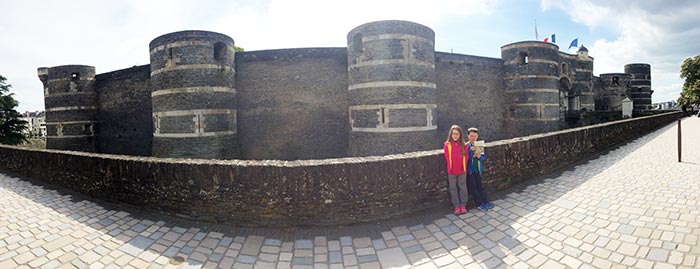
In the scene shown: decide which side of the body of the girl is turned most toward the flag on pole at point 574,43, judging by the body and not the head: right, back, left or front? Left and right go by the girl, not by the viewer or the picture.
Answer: back

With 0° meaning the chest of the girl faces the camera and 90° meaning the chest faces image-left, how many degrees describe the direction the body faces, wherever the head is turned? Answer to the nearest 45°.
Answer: approximately 0°

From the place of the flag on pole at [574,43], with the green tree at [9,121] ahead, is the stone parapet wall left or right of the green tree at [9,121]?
left

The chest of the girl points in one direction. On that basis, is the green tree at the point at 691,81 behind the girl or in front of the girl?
behind
